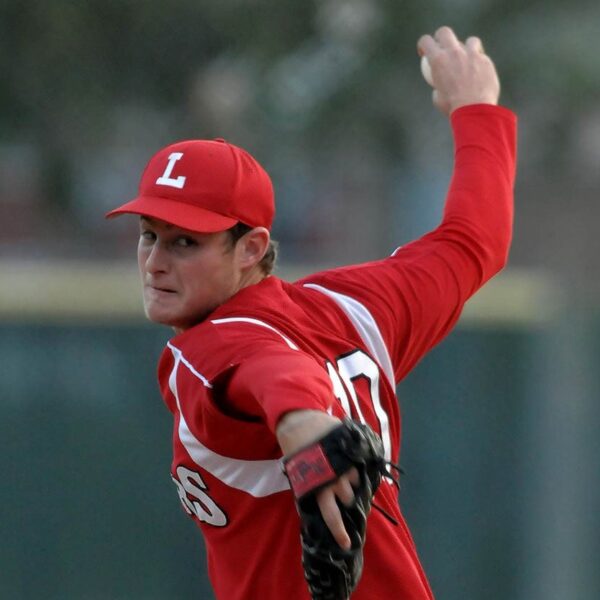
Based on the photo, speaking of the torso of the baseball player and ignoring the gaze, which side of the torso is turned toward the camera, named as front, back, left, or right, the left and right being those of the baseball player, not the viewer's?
left
